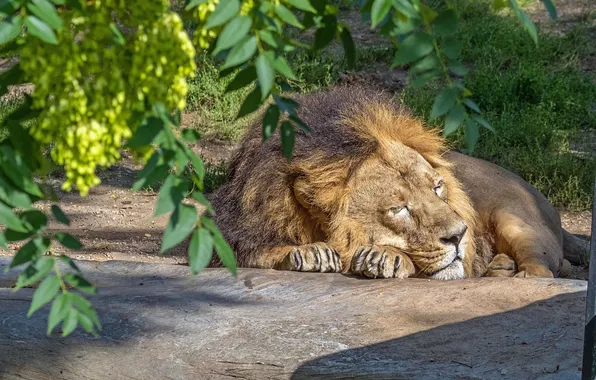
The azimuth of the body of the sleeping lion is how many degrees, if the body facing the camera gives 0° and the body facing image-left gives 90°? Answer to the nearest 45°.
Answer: approximately 45°

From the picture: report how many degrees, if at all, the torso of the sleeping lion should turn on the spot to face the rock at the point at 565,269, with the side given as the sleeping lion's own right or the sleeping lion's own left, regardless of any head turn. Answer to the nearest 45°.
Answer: approximately 180°

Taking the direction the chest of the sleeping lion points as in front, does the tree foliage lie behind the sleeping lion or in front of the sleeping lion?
in front

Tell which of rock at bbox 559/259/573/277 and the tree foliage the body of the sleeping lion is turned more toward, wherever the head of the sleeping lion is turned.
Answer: the tree foliage
